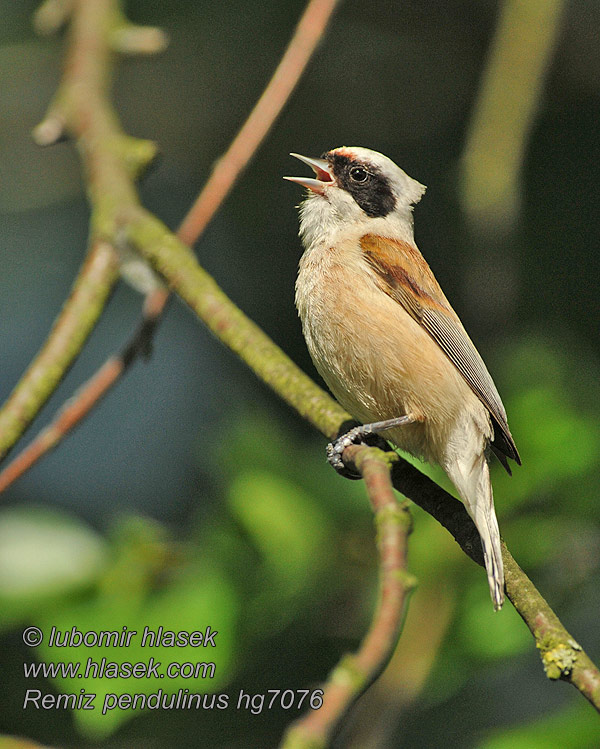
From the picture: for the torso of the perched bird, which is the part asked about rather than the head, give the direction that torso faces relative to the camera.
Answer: to the viewer's left

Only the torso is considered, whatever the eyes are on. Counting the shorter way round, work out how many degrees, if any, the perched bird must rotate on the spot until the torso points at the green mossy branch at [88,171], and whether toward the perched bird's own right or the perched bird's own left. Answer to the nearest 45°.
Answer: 0° — it already faces it
